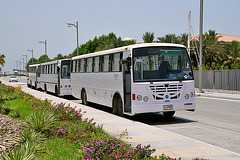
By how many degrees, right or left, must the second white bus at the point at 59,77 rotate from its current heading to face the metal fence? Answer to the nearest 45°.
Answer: approximately 45° to its left

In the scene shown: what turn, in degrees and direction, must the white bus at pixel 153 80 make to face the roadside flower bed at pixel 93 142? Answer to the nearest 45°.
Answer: approximately 45° to its right

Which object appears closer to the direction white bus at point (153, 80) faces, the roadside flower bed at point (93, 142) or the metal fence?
the roadside flower bed

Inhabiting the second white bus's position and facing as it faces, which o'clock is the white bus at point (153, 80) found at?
The white bus is roughly at 1 o'clock from the second white bus.

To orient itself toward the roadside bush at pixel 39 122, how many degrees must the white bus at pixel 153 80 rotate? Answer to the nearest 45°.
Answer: approximately 90° to its right

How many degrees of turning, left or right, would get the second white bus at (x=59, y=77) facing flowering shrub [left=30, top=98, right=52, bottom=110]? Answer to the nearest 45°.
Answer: approximately 45° to its right

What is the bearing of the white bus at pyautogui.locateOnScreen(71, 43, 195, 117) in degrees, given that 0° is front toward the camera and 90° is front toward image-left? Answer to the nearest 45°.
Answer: approximately 315°

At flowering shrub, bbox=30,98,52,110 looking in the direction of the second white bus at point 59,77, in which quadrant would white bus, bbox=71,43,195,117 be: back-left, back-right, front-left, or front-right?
back-right

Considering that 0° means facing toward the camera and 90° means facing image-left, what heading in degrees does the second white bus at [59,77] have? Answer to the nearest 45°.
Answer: approximately 315°
